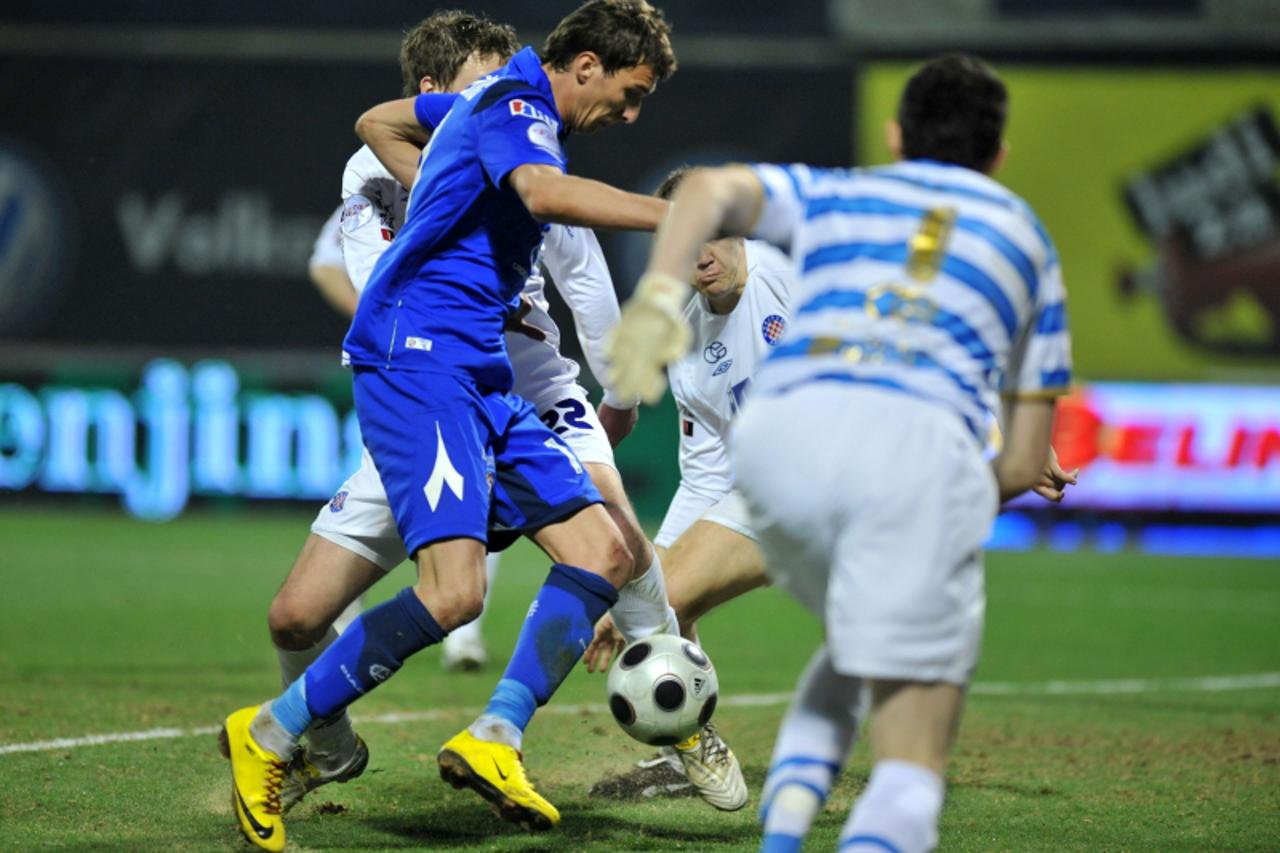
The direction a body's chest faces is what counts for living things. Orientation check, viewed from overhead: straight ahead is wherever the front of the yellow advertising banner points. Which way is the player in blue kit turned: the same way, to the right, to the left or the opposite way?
to the left

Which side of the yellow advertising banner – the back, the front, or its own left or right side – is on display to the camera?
front

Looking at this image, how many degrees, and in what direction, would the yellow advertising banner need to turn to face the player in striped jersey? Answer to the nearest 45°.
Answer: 0° — it already faces them

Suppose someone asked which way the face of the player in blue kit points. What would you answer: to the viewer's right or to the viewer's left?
to the viewer's right

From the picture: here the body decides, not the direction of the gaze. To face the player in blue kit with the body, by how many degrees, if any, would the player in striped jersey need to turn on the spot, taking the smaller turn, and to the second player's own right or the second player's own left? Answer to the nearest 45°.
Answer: approximately 45° to the second player's own left

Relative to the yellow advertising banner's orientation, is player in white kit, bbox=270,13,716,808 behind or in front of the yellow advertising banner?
in front

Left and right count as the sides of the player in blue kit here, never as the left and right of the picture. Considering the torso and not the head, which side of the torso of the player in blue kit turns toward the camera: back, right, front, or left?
right

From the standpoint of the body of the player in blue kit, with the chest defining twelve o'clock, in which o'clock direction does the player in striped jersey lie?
The player in striped jersey is roughly at 2 o'clock from the player in blue kit.

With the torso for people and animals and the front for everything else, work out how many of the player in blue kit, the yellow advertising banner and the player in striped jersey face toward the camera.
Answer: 1

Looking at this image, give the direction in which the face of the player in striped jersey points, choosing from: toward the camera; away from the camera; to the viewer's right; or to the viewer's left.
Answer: away from the camera

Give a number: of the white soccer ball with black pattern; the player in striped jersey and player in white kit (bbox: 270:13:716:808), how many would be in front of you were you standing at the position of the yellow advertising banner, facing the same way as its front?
3

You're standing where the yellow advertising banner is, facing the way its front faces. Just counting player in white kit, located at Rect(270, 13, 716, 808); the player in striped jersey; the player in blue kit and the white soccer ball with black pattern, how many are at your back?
0

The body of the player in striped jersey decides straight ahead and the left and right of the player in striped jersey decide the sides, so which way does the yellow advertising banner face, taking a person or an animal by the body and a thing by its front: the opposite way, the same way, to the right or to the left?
the opposite way

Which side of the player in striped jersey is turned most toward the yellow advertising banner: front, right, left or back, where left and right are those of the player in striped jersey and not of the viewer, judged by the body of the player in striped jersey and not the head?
front

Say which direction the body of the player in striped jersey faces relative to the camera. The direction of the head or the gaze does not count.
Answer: away from the camera

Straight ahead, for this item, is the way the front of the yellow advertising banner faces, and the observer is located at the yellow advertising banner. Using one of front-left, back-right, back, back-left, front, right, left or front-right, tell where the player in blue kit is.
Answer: front
